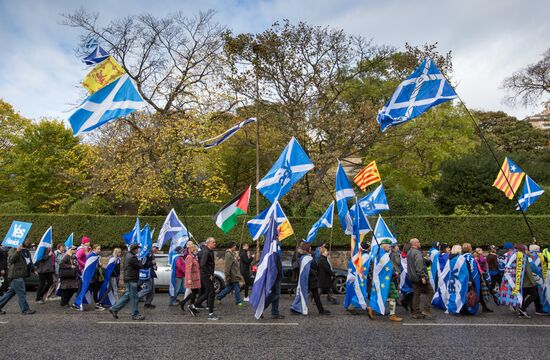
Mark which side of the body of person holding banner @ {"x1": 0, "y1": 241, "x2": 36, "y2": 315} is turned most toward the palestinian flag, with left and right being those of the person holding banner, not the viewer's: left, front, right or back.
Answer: front

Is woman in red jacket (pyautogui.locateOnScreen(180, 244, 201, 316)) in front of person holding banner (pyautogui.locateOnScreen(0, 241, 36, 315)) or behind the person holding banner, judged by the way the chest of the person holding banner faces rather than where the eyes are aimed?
in front

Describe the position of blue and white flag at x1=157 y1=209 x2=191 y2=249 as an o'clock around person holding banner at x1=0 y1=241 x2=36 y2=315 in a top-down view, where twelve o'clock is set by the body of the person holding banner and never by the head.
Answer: The blue and white flag is roughly at 11 o'clock from the person holding banner.

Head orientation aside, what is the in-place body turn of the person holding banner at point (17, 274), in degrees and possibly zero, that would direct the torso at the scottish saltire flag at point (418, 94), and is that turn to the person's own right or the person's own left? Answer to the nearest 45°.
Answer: approximately 45° to the person's own right

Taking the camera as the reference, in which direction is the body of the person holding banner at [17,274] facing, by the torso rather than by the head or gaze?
to the viewer's right

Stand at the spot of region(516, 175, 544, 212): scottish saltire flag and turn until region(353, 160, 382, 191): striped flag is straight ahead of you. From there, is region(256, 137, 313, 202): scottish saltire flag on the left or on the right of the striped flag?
left

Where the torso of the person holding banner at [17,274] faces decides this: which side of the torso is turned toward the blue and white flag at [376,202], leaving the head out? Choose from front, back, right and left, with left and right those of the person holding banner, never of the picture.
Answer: front
